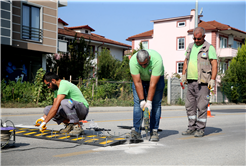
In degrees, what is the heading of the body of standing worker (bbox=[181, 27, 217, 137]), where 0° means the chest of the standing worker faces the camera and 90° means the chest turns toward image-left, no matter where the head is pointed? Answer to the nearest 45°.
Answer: approximately 45°

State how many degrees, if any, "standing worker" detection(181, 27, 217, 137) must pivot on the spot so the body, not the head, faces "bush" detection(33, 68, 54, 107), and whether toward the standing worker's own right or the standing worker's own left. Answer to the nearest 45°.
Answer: approximately 90° to the standing worker's own right

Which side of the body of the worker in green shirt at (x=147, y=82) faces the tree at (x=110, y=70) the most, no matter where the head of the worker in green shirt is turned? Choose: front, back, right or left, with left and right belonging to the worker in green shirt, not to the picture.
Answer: back

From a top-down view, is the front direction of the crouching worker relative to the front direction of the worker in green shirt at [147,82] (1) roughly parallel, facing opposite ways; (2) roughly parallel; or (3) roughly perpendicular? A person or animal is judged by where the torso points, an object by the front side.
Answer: roughly perpendicular

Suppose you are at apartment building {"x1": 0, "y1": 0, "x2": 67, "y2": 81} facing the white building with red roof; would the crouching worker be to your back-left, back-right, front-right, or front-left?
back-right

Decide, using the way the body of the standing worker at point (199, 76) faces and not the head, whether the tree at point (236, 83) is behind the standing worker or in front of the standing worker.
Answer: behind

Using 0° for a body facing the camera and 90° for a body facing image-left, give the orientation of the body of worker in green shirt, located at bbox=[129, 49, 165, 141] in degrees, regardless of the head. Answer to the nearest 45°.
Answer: approximately 0°

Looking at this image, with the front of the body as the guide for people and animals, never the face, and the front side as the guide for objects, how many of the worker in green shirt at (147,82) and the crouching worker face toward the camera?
1
